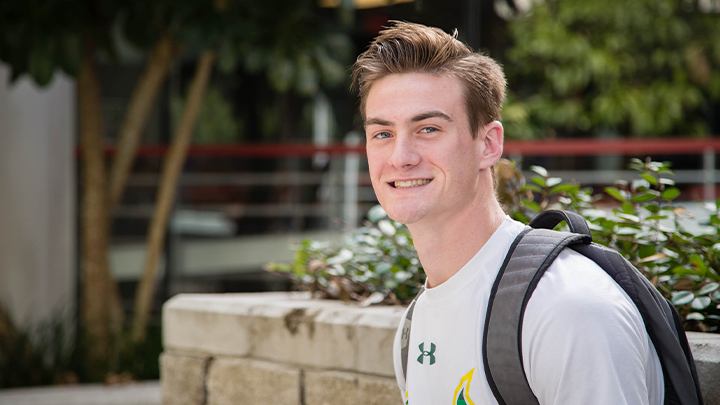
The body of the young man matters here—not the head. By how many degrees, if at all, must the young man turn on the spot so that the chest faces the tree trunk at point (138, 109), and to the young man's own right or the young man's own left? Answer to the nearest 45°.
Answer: approximately 90° to the young man's own right

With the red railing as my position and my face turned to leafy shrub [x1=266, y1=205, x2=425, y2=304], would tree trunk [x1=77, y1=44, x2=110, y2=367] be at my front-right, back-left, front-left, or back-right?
front-right

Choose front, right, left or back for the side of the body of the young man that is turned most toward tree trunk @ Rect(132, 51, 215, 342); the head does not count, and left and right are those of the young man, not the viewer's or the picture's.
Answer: right

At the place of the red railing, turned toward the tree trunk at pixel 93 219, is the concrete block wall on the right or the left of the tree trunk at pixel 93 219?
left

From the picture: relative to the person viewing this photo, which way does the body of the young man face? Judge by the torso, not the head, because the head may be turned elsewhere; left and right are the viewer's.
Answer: facing the viewer and to the left of the viewer

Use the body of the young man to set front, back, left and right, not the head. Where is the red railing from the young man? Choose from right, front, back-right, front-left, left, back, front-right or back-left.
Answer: back-right

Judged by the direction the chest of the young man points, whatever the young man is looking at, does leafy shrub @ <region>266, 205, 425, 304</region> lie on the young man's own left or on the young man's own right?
on the young man's own right
